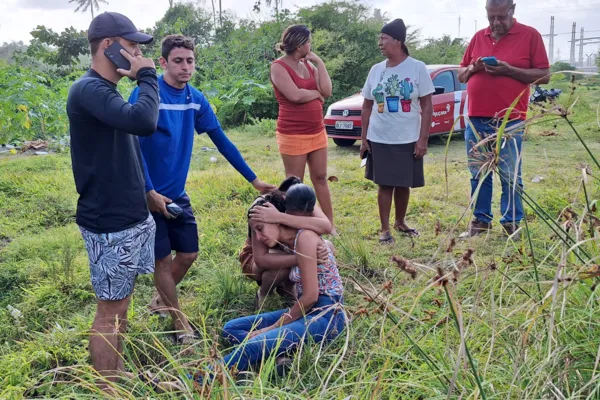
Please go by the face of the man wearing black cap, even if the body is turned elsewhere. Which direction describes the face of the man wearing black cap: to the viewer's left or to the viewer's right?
to the viewer's right

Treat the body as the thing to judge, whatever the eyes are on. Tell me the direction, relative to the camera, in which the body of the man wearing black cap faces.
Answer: to the viewer's right

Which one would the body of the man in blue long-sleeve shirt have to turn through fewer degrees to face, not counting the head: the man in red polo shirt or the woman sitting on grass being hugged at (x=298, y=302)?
the woman sitting on grass being hugged

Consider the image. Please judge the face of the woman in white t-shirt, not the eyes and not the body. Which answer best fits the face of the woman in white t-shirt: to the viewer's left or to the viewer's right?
to the viewer's left

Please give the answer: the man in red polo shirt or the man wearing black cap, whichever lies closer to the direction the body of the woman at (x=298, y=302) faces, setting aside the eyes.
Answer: the man wearing black cap

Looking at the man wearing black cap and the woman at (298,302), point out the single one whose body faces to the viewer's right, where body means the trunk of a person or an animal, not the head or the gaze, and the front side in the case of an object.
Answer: the man wearing black cap

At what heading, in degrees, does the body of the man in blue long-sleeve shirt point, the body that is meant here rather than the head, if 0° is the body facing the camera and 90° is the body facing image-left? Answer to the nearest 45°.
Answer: approximately 315°

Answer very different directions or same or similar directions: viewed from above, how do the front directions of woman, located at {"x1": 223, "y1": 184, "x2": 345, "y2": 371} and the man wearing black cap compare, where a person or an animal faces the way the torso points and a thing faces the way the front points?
very different directions

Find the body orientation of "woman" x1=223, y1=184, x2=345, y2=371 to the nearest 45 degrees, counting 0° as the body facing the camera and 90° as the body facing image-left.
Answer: approximately 90°

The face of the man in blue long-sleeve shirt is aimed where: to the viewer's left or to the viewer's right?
to the viewer's right

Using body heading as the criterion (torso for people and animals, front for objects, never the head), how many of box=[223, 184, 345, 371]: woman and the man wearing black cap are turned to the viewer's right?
1
